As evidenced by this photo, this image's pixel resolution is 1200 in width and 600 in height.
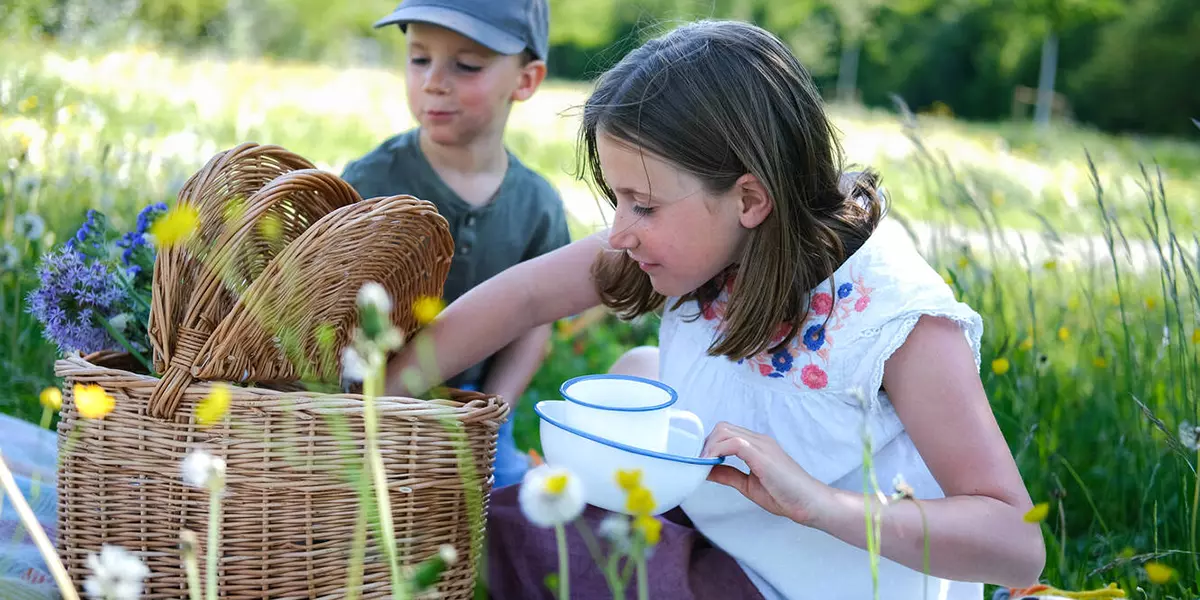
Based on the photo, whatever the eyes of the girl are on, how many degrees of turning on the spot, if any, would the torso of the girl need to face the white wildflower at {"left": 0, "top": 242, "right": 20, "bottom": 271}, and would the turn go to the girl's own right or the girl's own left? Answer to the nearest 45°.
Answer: approximately 45° to the girl's own right

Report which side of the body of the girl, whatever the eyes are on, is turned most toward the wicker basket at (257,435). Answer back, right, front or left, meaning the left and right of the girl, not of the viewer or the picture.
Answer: front

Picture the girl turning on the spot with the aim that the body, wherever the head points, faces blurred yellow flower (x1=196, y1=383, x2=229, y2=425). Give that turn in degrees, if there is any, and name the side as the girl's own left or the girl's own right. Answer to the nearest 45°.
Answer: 0° — they already face it

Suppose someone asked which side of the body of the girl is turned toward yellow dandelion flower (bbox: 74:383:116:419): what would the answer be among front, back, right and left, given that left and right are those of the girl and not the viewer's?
front

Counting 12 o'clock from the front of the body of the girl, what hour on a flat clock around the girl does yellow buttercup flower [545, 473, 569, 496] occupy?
The yellow buttercup flower is roughly at 11 o'clock from the girl.

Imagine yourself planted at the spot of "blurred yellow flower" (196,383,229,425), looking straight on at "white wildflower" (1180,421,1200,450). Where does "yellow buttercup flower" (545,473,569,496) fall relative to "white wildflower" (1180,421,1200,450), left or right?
right

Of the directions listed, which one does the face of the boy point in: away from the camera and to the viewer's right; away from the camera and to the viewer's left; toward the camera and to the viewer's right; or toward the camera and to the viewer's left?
toward the camera and to the viewer's left

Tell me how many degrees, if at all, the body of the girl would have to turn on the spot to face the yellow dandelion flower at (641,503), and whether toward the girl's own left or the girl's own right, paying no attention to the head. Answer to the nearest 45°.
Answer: approximately 45° to the girl's own left

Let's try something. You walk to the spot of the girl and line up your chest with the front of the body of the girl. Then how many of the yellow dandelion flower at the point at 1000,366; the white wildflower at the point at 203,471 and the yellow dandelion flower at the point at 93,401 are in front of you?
2

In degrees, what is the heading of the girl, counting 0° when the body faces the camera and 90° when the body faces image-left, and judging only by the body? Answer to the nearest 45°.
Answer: approximately 45°

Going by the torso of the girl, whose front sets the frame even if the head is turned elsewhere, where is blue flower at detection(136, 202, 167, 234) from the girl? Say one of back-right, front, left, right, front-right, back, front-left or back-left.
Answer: front-right

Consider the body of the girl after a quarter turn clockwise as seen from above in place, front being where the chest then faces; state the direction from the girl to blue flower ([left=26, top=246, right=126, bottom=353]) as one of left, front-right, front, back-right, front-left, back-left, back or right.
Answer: front-left

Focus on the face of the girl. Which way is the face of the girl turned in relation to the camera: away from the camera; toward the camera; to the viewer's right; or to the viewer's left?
to the viewer's left
